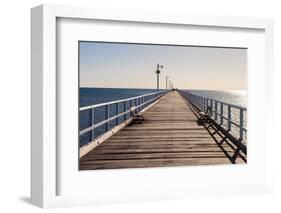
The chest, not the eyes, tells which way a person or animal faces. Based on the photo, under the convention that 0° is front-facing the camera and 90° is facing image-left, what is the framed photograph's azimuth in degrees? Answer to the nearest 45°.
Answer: approximately 315°
